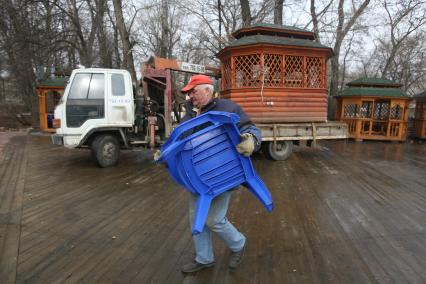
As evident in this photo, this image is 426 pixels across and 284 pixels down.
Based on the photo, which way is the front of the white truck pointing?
to the viewer's left

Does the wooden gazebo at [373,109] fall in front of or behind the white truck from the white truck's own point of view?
behind

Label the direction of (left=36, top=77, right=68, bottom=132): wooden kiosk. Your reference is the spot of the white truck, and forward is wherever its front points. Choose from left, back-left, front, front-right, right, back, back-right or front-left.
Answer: front-right

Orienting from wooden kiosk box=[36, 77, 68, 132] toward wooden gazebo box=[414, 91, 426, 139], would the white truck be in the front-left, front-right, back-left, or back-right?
front-right

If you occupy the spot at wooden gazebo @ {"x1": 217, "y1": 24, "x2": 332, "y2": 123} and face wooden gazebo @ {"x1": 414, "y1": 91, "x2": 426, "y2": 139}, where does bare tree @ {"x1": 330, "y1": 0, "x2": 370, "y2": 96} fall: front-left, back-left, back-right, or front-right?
front-left

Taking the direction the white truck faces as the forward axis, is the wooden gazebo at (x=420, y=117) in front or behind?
behind

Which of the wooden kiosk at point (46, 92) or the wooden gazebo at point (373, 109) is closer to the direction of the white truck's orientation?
the wooden kiosk

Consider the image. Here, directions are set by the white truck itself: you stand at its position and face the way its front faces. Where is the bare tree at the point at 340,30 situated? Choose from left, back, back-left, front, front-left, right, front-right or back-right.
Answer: back-right

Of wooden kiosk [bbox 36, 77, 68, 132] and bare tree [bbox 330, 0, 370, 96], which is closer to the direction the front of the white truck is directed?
the wooden kiosk
